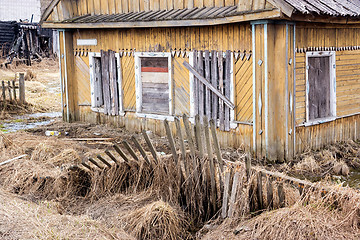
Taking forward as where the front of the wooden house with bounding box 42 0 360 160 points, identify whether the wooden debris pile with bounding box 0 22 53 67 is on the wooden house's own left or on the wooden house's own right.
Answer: on the wooden house's own right

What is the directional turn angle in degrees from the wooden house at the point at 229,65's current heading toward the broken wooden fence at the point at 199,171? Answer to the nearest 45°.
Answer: approximately 45° to its left

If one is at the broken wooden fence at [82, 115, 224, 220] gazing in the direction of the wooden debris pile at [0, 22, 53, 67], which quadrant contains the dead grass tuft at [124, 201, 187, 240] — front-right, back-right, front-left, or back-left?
back-left

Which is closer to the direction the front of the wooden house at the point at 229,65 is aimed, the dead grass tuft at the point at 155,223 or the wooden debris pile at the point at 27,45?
the dead grass tuft

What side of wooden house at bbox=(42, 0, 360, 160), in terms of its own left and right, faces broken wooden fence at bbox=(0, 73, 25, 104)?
right

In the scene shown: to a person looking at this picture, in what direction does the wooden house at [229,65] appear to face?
facing the viewer and to the left of the viewer

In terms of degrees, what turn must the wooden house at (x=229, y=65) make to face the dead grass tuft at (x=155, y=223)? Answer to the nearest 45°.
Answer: approximately 45° to its left

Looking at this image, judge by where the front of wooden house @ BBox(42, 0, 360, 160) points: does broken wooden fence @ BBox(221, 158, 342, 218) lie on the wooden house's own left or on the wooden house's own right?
on the wooden house's own left
